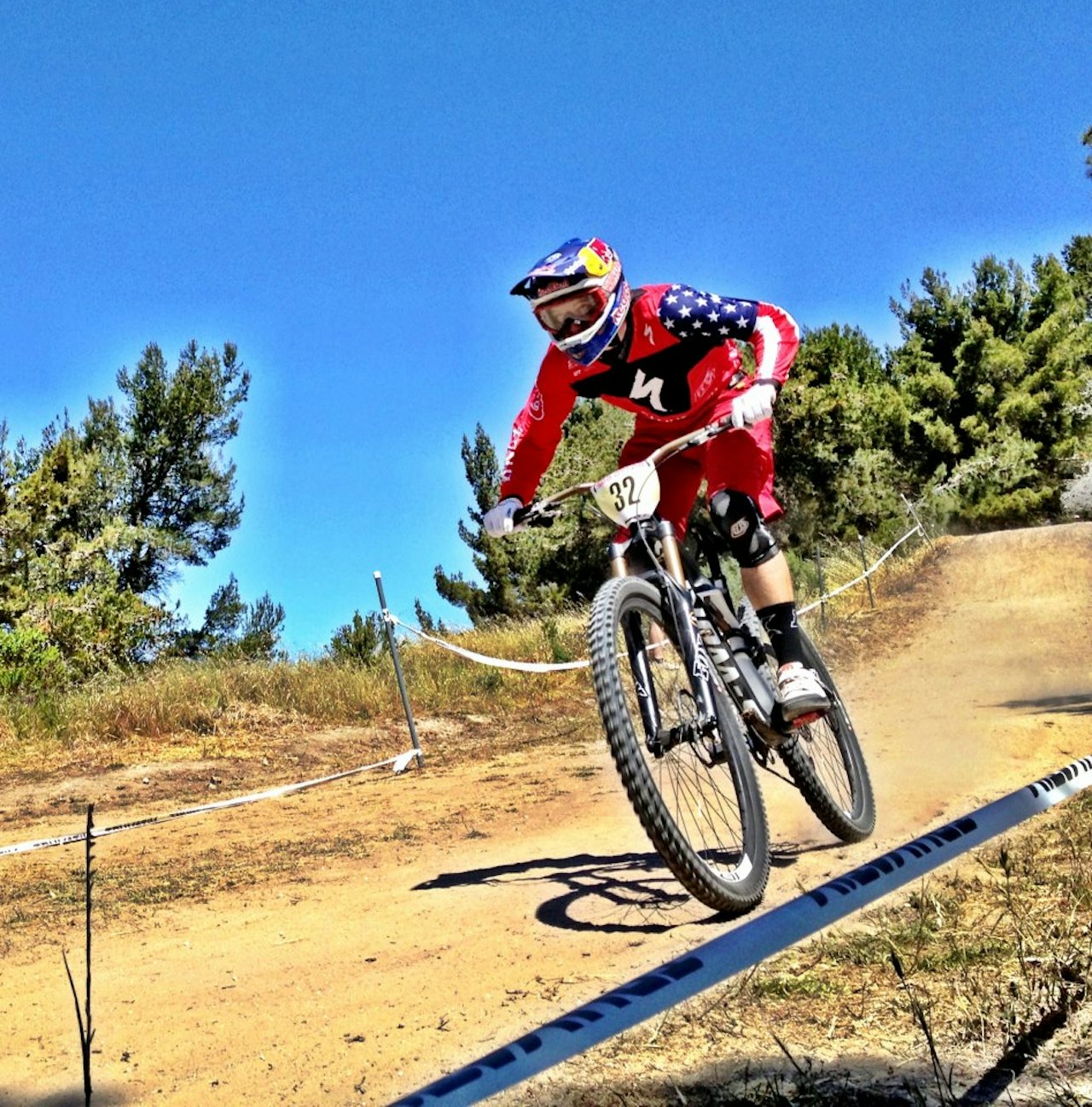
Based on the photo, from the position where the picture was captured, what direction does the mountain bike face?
facing the viewer and to the left of the viewer

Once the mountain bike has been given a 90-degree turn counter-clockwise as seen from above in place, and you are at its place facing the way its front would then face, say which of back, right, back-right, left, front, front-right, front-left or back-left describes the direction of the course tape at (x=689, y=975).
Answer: front-right

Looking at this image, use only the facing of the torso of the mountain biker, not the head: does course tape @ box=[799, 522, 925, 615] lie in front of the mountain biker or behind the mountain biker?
behind

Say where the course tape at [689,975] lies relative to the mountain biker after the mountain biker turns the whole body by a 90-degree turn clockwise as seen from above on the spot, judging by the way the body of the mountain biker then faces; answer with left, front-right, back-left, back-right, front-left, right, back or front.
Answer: back-left

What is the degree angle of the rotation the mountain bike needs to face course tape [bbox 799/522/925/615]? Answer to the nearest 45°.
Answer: approximately 135° to its right
